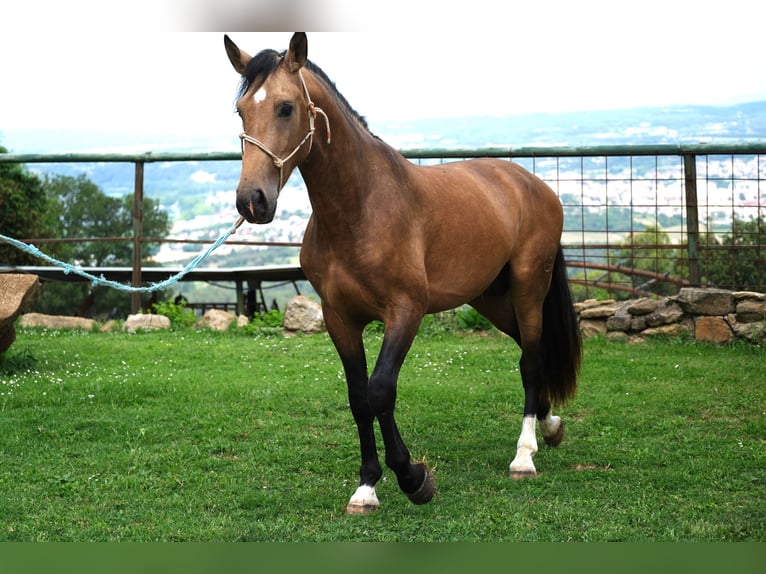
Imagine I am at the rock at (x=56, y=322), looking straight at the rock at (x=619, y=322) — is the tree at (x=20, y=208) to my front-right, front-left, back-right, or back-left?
back-left

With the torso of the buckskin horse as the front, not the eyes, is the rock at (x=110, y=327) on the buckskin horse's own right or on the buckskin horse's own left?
on the buckskin horse's own right

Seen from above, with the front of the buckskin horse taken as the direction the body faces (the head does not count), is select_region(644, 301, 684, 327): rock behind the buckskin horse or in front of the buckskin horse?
behind

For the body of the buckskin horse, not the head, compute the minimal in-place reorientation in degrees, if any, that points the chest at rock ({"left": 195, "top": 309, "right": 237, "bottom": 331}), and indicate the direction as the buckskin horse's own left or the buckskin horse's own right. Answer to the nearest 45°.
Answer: approximately 135° to the buckskin horse's own right

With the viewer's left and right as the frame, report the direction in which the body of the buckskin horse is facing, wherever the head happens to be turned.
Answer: facing the viewer and to the left of the viewer

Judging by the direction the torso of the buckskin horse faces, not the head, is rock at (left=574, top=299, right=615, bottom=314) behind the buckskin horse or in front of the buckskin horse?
behind
